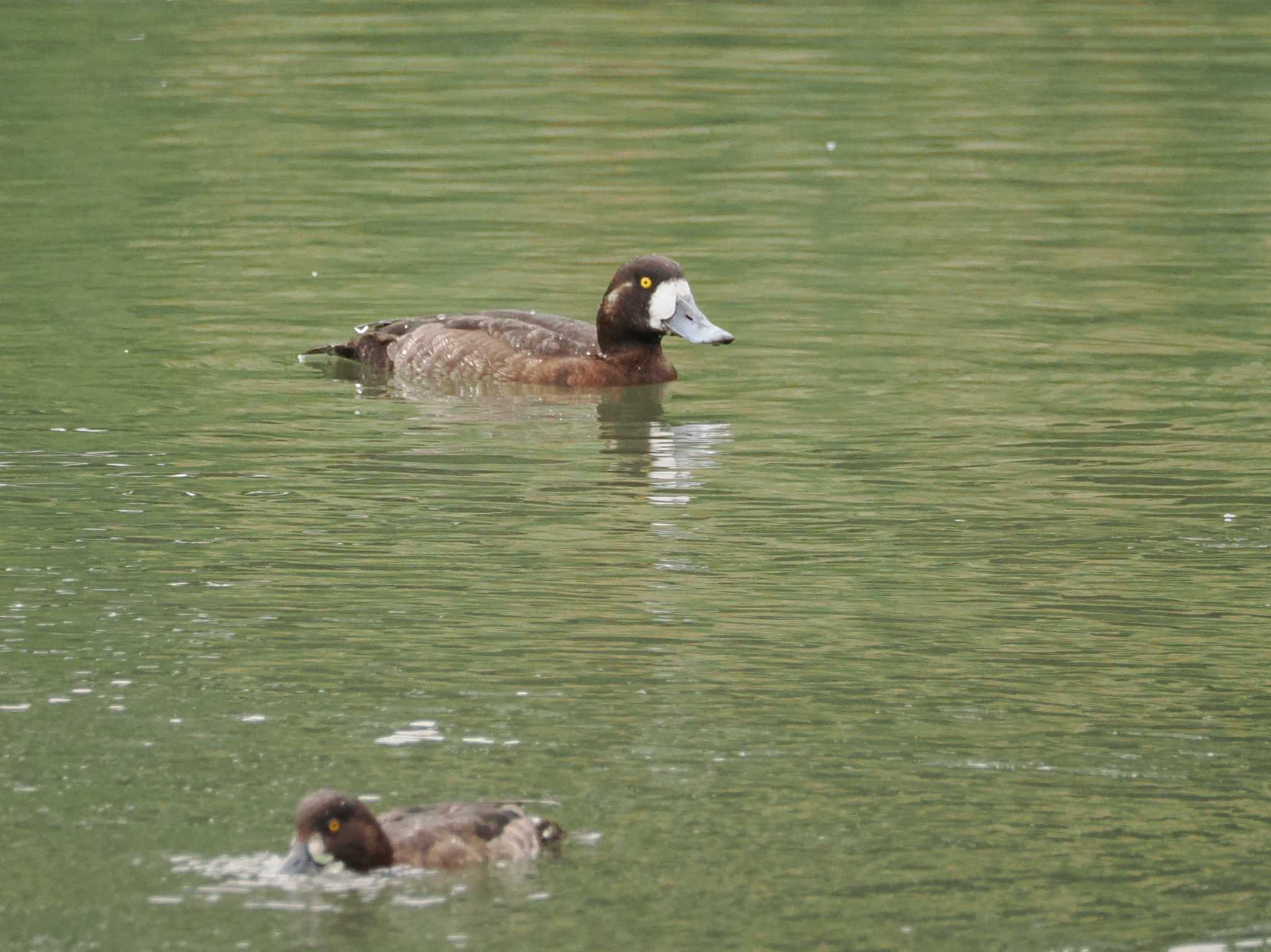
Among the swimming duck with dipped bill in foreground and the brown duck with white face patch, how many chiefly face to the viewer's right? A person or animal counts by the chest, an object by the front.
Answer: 1

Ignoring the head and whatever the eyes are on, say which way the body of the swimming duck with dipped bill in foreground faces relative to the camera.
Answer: to the viewer's left

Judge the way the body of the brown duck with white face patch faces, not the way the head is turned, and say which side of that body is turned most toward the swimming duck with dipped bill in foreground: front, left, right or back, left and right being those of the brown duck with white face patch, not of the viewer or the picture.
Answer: right

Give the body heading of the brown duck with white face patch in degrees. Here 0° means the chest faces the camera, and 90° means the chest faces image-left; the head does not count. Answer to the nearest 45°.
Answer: approximately 270°

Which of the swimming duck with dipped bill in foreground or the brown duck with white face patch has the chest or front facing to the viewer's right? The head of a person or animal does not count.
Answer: the brown duck with white face patch

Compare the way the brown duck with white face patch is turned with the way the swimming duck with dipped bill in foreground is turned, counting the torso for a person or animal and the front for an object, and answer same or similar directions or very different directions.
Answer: very different directions
